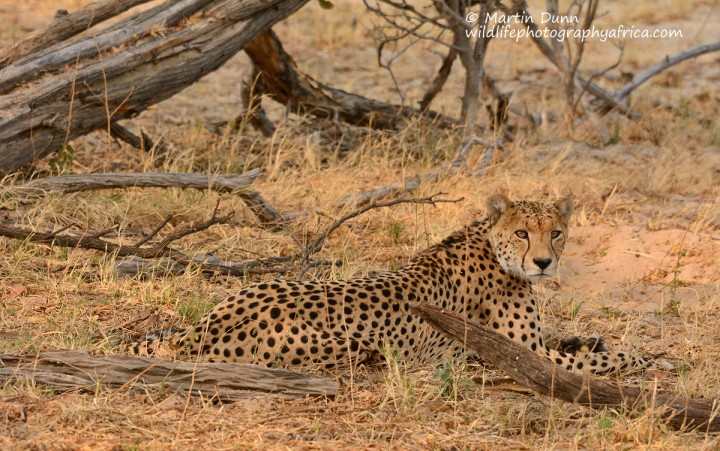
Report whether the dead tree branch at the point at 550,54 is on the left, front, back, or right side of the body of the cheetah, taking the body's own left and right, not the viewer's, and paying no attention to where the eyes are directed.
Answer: left

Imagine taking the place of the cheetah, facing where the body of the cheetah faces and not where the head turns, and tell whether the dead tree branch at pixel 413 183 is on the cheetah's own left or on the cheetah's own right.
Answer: on the cheetah's own left

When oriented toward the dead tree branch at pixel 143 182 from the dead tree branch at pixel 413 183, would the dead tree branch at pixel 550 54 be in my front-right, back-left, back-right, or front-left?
back-right

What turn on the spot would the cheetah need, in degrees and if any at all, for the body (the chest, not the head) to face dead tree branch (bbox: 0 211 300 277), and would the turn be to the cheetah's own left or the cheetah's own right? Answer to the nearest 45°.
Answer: approximately 135° to the cheetah's own left

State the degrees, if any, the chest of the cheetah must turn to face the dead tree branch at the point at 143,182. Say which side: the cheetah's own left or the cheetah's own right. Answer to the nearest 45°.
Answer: approximately 135° to the cheetah's own left

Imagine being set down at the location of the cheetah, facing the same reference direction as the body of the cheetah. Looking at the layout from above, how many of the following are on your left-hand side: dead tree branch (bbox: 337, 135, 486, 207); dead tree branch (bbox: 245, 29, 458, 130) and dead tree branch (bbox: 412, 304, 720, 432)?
2

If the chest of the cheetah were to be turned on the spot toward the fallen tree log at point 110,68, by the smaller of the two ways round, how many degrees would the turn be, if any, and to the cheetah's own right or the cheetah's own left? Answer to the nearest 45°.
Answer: approximately 135° to the cheetah's own left

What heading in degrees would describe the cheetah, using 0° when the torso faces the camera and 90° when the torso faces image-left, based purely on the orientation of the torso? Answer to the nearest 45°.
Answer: approximately 270°
